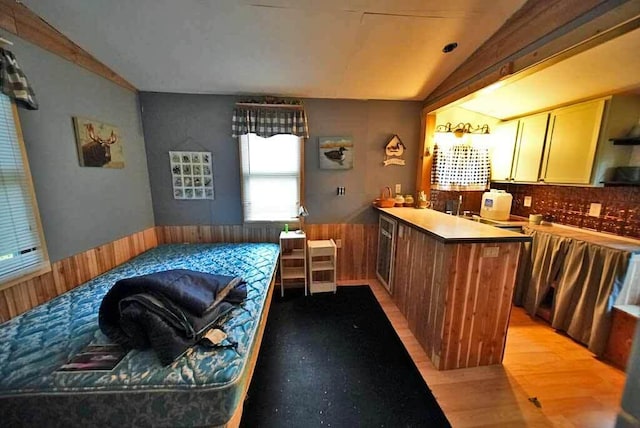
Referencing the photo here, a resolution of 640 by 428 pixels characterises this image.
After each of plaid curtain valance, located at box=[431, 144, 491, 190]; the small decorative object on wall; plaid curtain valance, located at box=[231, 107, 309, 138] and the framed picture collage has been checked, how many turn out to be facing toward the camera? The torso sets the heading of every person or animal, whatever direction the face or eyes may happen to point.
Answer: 4

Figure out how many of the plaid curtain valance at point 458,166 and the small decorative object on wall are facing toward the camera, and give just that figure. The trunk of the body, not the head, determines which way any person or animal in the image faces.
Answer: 2

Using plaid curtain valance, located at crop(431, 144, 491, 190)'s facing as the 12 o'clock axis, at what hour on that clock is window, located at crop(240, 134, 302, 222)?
The window is roughly at 2 o'clock from the plaid curtain valance.

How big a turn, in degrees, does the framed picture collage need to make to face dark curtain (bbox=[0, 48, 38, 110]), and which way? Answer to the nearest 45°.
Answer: approximately 45° to its right

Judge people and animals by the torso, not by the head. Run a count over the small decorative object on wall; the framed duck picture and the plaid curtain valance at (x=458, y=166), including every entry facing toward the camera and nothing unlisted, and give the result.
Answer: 3

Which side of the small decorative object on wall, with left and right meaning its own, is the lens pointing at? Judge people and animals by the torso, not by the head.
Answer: front

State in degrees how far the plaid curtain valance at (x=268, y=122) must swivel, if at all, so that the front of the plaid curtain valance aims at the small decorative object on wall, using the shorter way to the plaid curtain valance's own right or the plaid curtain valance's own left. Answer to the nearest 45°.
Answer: approximately 90° to the plaid curtain valance's own left

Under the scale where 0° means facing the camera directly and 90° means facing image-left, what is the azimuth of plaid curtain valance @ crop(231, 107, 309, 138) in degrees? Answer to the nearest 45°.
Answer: approximately 0°

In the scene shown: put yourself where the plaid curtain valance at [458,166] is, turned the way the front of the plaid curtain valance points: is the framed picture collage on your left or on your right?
on your right

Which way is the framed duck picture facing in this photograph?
toward the camera

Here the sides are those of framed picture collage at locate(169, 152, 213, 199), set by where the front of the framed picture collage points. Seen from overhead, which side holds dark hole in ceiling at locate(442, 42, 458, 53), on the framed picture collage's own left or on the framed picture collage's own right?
on the framed picture collage's own left

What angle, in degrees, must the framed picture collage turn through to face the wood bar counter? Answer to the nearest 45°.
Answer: approximately 45° to its left

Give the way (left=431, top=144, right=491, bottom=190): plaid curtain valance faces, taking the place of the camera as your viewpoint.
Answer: facing the viewer

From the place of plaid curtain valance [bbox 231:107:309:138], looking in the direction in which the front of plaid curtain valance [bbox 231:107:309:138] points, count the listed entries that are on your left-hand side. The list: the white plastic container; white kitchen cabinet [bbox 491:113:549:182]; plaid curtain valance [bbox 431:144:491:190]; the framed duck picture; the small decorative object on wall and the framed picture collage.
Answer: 5
